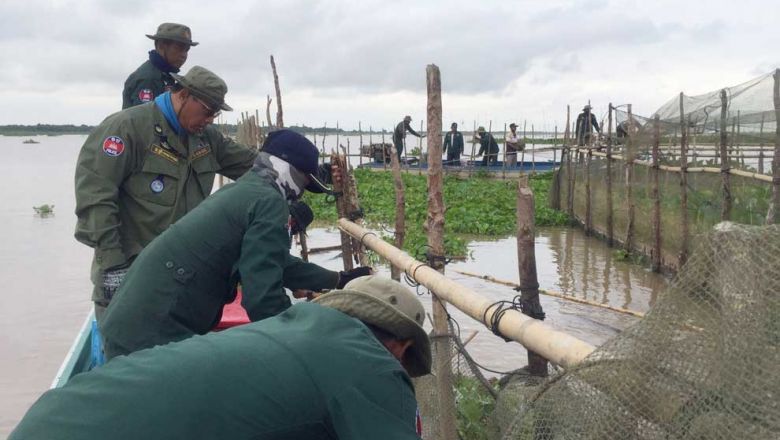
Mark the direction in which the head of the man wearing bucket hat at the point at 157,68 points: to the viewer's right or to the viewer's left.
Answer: to the viewer's right

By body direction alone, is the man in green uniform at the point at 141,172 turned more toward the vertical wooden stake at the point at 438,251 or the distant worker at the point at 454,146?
the vertical wooden stake

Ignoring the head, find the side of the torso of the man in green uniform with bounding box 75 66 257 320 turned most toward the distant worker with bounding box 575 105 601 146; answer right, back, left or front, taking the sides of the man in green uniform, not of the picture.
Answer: left

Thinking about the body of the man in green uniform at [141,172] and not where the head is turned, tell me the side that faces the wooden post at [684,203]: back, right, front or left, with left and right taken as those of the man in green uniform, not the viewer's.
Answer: left

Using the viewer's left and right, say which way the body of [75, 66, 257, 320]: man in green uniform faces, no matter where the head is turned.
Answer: facing the viewer and to the right of the viewer

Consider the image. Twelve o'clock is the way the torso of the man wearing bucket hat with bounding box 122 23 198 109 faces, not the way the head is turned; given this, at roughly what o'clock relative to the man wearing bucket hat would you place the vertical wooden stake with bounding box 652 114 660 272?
The vertical wooden stake is roughly at 11 o'clock from the man wearing bucket hat.

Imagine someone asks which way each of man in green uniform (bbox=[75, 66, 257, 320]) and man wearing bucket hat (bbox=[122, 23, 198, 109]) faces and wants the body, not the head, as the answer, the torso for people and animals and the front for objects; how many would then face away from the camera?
0

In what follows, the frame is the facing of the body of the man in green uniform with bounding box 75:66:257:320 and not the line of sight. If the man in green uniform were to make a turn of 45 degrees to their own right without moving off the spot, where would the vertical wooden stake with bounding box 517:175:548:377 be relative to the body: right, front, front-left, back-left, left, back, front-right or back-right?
left

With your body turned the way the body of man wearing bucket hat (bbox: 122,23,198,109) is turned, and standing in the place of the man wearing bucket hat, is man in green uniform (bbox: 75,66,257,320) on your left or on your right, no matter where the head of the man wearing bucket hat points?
on your right

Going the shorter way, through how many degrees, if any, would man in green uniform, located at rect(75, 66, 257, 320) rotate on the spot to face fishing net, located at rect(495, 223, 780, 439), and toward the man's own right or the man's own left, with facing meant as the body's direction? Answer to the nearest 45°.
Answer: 0° — they already face it

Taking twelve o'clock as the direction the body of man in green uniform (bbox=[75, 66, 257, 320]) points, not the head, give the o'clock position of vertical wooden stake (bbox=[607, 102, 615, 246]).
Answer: The vertical wooden stake is roughly at 9 o'clock from the man in green uniform.

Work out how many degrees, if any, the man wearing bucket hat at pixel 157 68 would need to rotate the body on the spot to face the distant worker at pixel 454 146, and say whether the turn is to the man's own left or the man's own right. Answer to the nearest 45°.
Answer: approximately 45° to the man's own left

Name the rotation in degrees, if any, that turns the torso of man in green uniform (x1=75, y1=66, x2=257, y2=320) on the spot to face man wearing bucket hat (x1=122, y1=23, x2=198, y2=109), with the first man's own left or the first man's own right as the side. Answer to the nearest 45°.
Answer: approximately 135° to the first man's own left
